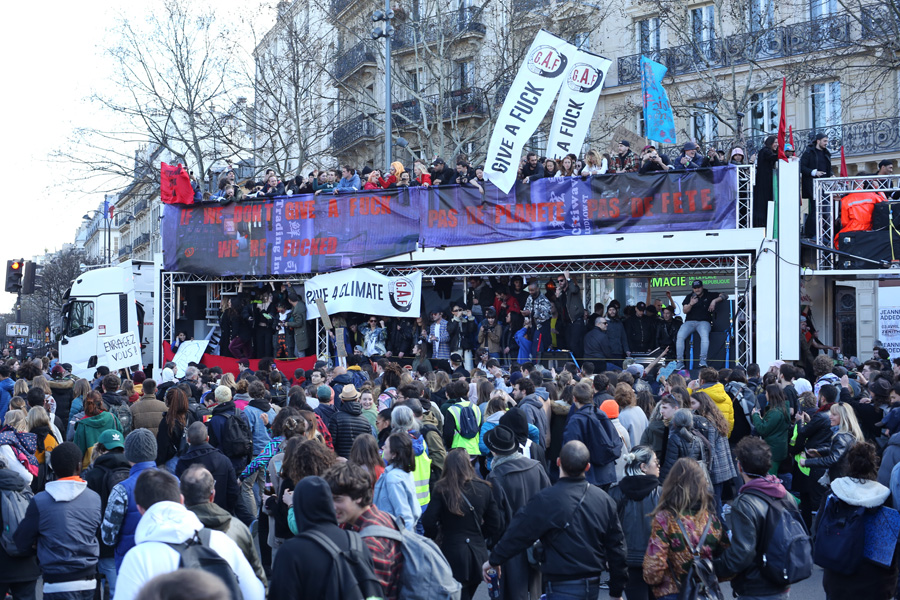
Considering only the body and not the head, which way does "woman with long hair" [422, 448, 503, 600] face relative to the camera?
away from the camera

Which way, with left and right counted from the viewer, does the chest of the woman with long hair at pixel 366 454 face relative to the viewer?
facing away from the viewer

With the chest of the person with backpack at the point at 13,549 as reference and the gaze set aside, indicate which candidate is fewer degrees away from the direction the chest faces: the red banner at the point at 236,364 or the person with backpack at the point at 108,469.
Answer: the red banner

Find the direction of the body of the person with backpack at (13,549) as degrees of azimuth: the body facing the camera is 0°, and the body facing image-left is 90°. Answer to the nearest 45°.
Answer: approximately 180°

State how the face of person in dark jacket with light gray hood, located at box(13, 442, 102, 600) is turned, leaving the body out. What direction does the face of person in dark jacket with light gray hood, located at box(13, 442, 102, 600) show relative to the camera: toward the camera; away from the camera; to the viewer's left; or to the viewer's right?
away from the camera

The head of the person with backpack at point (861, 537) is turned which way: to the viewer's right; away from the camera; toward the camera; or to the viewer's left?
away from the camera

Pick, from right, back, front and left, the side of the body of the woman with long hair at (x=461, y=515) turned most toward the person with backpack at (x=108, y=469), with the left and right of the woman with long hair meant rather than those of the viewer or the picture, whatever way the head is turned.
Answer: left

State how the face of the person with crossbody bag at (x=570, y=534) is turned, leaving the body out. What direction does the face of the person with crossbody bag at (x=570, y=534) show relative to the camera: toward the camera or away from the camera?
away from the camera

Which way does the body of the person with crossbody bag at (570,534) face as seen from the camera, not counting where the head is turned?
away from the camera

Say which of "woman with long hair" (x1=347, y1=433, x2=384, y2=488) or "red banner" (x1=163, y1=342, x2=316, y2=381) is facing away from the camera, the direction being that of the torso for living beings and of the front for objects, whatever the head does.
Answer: the woman with long hair

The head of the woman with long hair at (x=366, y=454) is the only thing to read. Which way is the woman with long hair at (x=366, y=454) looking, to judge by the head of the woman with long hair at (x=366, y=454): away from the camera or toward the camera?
away from the camera

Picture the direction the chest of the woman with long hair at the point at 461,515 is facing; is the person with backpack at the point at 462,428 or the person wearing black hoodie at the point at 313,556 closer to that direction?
the person with backpack

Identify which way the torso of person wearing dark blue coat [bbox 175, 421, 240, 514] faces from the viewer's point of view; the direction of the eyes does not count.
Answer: away from the camera

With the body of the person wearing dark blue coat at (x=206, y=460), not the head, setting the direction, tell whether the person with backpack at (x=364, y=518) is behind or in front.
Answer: behind

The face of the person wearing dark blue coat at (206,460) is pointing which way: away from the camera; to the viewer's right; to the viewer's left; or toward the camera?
away from the camera
